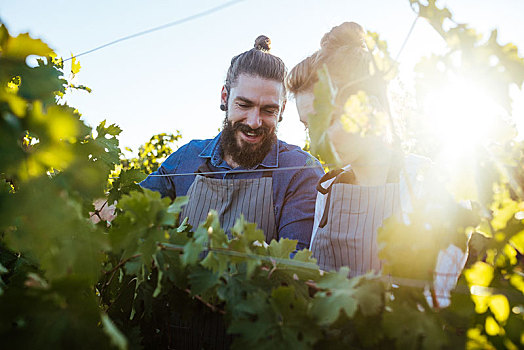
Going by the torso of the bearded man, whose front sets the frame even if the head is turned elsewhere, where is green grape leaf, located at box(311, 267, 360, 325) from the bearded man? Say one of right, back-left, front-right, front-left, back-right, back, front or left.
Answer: front

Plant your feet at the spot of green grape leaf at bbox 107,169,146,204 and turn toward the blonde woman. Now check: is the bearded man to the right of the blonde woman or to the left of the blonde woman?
left

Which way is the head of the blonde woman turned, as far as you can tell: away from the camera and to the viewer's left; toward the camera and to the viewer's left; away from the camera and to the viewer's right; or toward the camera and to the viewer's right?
toward the camera and to the viewer's left

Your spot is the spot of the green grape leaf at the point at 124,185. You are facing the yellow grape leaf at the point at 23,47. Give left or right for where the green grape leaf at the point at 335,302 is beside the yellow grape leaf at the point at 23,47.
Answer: left

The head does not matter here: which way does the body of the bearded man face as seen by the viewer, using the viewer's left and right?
facing the viewer

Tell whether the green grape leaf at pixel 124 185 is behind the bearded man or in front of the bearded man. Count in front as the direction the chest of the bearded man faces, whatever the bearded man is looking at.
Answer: in front

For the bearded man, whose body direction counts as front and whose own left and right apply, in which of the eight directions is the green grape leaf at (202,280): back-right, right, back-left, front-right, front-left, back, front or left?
front

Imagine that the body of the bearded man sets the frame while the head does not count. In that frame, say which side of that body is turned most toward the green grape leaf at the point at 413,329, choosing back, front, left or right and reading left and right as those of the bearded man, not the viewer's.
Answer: front
